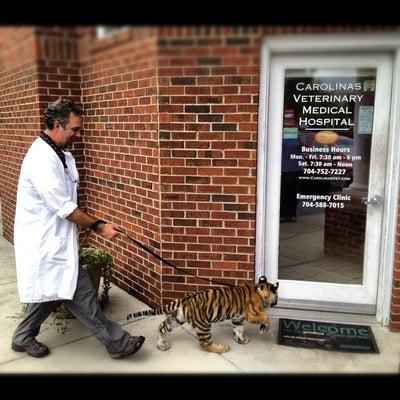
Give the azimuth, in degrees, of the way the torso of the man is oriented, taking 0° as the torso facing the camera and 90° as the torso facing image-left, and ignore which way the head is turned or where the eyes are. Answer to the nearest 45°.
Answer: approximately 270°

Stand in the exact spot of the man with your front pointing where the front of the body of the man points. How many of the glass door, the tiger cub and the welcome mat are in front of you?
3

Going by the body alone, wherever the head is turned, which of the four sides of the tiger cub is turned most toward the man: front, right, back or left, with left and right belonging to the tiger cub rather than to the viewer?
back

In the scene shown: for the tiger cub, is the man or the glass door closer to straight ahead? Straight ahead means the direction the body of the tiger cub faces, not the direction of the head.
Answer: the glass door

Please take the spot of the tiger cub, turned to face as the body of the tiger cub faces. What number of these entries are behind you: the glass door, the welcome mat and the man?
1

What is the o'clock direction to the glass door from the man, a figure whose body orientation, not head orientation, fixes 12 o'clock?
The glass door is roughly at 12 o'clock from the man.

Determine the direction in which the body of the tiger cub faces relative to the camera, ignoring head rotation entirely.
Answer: to the viewer's right

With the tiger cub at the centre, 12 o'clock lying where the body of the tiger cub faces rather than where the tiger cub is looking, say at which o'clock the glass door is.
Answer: The glass door is roughly at 11 o'clock from the tiger cub.

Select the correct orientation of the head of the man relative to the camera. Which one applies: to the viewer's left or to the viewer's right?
to the viewer's right

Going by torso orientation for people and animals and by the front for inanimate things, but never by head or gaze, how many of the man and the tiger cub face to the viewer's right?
2

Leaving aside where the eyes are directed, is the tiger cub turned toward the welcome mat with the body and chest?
yes
